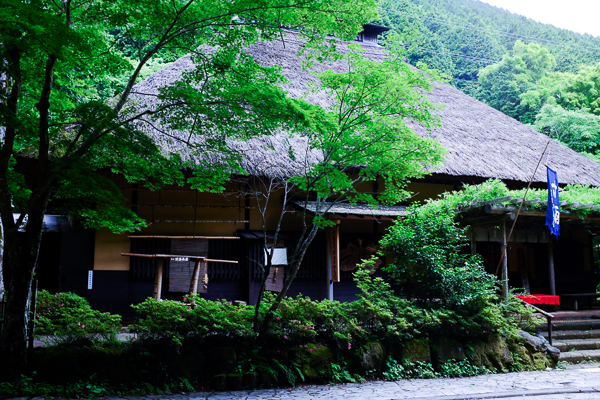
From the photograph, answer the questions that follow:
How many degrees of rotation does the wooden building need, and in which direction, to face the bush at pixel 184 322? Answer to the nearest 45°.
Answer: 0° — it already faces it

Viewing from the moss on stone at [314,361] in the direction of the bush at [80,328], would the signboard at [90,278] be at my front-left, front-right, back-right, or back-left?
front-right

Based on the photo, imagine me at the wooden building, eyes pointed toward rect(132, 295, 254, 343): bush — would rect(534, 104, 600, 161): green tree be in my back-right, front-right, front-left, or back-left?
back-left

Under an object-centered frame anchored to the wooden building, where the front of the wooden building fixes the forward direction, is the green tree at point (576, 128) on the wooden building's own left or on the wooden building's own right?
on the wooden building's own left

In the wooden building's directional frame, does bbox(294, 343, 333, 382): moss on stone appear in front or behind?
in front

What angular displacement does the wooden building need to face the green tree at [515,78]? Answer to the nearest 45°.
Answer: approximately 135° to its left

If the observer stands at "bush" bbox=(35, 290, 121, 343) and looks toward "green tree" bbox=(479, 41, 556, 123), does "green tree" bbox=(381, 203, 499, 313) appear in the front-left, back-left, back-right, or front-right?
front-right

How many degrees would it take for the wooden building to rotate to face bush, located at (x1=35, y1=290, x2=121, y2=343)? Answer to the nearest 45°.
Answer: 0° — it already faces it

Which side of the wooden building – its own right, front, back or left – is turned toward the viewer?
front

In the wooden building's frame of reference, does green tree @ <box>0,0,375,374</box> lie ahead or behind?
ahead

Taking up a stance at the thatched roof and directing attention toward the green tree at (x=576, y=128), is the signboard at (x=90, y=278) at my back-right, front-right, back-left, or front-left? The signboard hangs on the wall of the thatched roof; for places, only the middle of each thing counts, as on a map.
back-left

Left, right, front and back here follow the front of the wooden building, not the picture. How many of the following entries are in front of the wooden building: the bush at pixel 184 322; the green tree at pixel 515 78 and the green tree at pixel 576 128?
1

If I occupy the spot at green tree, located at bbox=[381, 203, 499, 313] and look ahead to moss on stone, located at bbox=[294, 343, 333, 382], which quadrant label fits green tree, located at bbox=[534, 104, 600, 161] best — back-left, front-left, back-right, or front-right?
back-right
